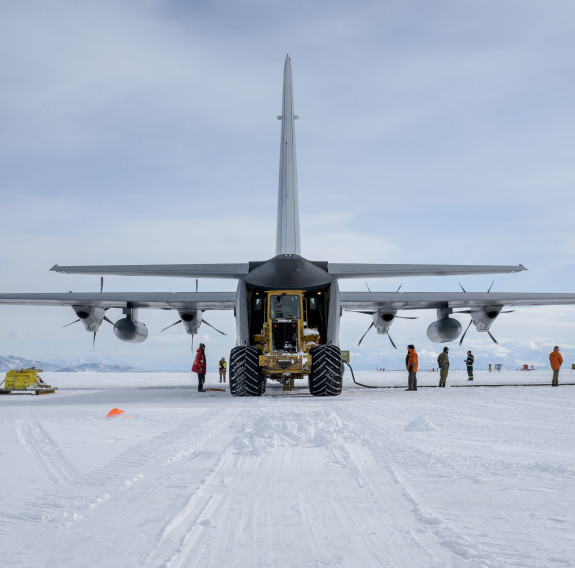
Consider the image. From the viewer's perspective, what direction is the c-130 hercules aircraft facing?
away from the camera

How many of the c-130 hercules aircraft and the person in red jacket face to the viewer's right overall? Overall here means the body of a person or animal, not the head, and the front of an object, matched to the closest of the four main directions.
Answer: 1

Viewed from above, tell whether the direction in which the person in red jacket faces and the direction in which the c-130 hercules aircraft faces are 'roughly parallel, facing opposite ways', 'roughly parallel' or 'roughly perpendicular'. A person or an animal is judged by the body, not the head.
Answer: roughly perpendicular

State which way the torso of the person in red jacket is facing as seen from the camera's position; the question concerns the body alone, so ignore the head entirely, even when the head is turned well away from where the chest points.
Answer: to the viewer's right

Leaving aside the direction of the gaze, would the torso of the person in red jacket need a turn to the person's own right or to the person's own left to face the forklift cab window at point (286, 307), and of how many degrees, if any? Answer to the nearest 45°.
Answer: approximately 45° to the person's own right

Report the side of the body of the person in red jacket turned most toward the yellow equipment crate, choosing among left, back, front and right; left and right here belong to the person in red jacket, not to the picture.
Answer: back
